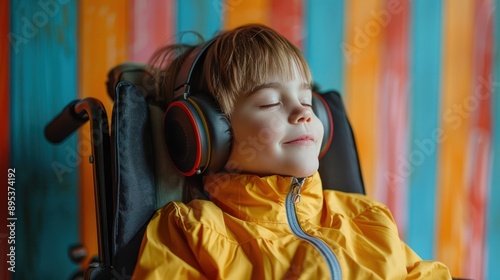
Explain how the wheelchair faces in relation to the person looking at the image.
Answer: facing the viewer and to the right of the viewer

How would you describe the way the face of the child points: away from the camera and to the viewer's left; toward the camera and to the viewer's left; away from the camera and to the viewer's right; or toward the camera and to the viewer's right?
toward the camera and to the viewer's right
